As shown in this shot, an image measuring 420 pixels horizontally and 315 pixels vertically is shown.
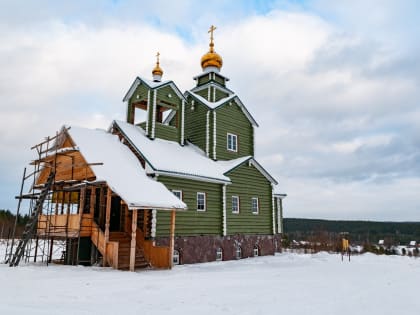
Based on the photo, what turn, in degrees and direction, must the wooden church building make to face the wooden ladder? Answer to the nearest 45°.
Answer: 0° — it already faces it

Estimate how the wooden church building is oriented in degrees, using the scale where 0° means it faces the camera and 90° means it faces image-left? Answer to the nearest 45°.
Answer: approximately 45°
